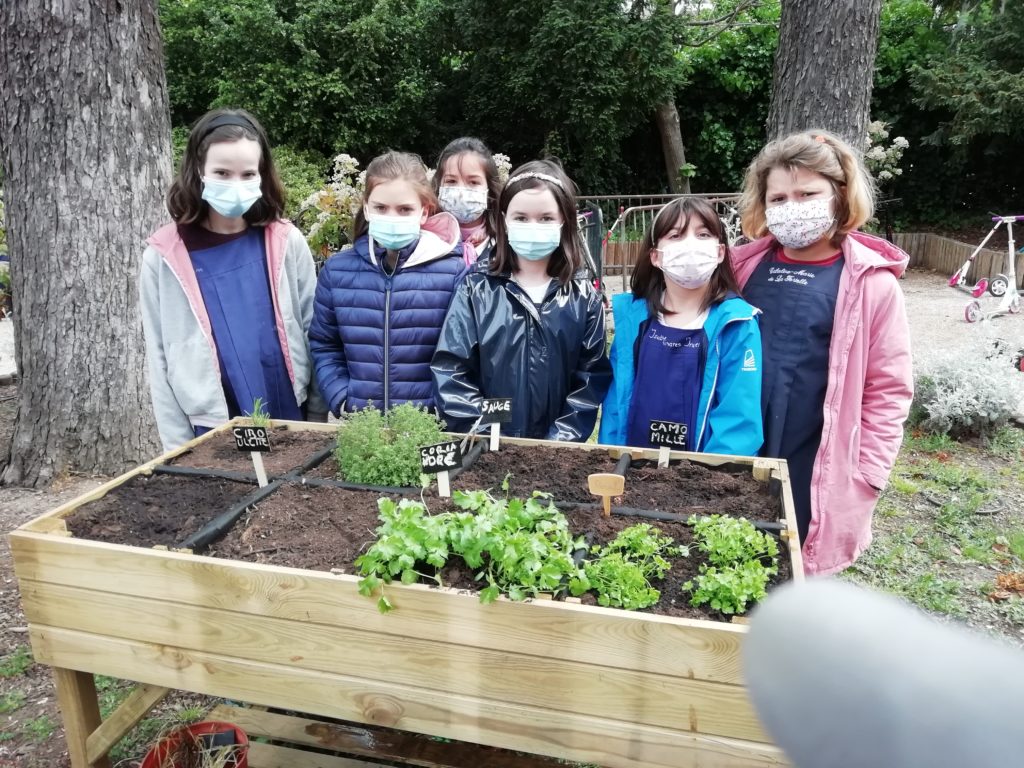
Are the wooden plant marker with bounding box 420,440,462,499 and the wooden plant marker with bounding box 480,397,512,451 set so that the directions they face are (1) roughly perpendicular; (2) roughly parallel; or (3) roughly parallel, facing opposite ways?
roughly parallel

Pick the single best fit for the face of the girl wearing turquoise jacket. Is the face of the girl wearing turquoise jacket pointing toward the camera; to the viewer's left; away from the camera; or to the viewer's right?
toward the camera

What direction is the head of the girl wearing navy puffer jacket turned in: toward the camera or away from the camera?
toward the camera

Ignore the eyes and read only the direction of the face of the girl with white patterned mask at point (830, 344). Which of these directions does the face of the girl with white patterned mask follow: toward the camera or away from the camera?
toward the camera

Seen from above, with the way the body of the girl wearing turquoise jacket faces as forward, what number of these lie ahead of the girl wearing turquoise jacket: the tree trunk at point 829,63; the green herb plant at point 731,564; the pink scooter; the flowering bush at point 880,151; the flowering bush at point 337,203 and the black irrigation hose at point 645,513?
2

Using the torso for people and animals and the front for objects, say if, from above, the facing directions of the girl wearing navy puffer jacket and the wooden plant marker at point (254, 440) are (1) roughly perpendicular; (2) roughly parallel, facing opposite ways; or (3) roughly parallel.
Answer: roughly parallel

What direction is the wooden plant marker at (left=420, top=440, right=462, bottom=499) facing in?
toward the camera

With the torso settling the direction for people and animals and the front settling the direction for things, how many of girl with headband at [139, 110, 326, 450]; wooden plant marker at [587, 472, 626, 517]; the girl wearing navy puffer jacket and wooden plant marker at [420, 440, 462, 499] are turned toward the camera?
4

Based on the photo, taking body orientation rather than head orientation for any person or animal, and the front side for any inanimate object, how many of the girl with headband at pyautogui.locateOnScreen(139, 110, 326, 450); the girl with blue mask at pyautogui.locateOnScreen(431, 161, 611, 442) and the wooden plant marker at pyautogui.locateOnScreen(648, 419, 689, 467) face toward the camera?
3

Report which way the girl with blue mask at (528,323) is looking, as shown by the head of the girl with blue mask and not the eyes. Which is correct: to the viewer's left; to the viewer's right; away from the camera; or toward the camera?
toward the camera

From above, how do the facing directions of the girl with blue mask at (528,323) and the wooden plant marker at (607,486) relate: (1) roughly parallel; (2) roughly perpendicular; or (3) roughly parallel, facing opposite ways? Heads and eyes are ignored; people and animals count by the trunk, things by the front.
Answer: roughly parallel

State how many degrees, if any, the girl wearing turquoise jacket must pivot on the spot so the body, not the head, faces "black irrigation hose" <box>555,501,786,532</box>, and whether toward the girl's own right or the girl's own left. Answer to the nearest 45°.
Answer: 0° — they already face it

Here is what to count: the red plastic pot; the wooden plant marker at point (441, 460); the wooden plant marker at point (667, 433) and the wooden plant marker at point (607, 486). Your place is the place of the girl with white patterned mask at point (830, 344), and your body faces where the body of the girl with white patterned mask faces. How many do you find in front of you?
4

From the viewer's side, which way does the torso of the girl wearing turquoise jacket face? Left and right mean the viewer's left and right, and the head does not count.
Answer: facing the viewer

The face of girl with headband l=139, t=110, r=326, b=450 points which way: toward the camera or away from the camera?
toward the camera
